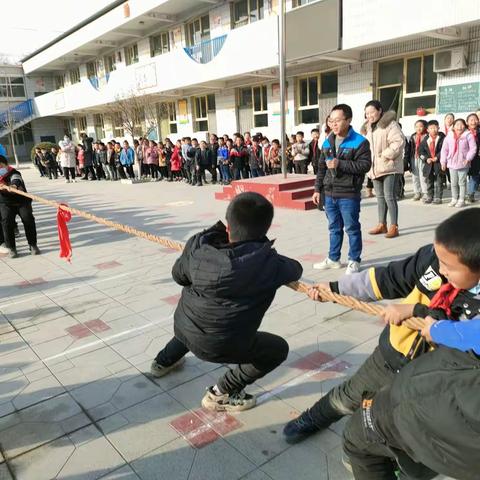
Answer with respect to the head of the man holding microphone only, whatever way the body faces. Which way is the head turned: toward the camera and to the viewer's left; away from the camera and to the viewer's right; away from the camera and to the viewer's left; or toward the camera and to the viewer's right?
toward the camera and to the viewer's left

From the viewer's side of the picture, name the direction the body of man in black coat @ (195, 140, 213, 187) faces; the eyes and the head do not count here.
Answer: toward the camera

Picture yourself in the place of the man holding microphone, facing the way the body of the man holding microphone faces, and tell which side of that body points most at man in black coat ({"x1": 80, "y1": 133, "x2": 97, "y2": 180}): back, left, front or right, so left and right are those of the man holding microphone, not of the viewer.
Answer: right

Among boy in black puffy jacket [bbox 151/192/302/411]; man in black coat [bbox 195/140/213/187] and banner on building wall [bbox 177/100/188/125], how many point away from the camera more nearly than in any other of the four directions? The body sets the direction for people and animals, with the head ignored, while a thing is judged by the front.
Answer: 1

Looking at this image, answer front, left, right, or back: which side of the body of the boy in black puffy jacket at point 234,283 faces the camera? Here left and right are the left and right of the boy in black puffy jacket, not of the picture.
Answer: back

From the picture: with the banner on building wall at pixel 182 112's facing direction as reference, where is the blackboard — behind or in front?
in front

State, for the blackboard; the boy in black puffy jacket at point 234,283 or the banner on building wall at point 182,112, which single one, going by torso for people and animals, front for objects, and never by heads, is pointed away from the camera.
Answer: the boy in black puffy jacket

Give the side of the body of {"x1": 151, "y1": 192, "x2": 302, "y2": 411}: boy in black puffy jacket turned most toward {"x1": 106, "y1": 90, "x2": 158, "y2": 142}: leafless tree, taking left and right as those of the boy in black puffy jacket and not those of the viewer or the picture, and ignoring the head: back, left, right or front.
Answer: front

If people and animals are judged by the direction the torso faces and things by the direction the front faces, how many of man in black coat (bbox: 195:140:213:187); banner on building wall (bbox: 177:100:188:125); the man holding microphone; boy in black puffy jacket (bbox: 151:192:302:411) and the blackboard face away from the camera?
1

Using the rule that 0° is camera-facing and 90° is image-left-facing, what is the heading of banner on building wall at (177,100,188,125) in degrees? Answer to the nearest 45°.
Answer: approximately 0°

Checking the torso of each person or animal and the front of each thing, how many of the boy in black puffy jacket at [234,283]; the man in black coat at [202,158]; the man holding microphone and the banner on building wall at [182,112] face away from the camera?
1

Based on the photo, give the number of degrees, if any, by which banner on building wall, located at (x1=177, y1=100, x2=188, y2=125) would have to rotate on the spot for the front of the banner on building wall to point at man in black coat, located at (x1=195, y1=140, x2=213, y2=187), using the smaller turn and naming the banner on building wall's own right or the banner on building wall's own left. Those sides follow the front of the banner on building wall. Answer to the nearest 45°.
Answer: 0° — it already faces them
